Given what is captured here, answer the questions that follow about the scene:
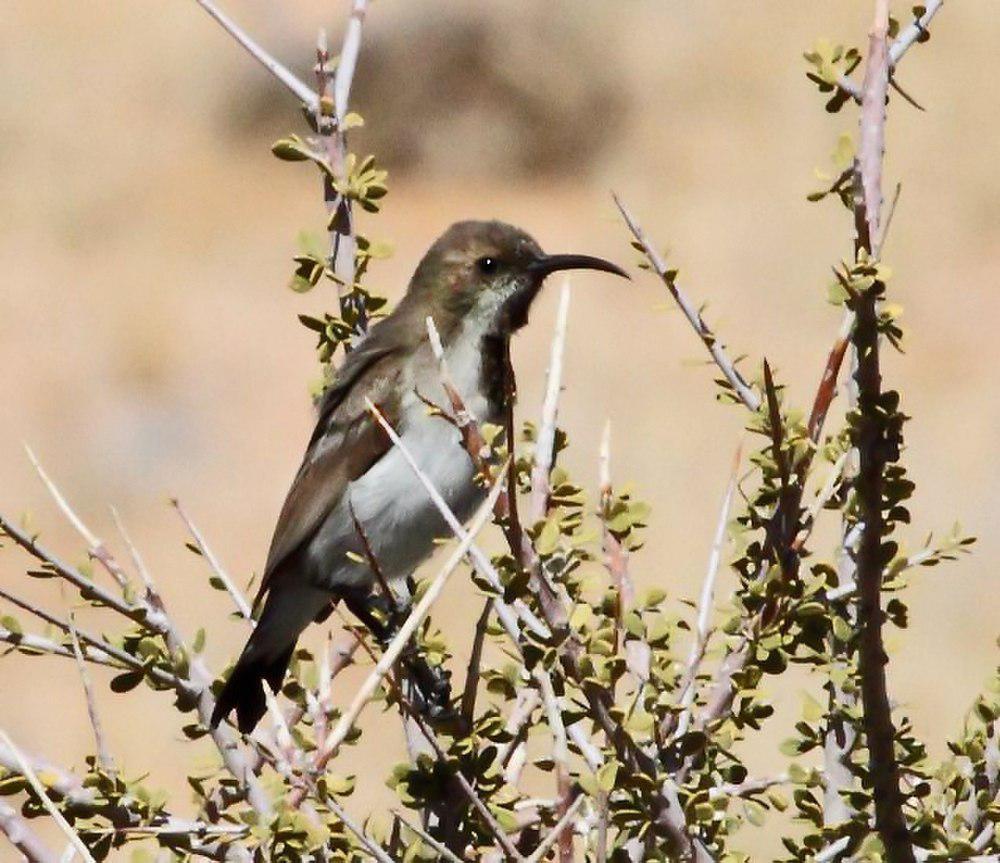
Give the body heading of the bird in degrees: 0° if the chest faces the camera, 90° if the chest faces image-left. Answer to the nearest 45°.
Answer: approximately 270°

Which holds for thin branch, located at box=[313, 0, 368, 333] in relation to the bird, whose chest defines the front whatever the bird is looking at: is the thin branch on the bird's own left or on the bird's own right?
on the bird's own right
